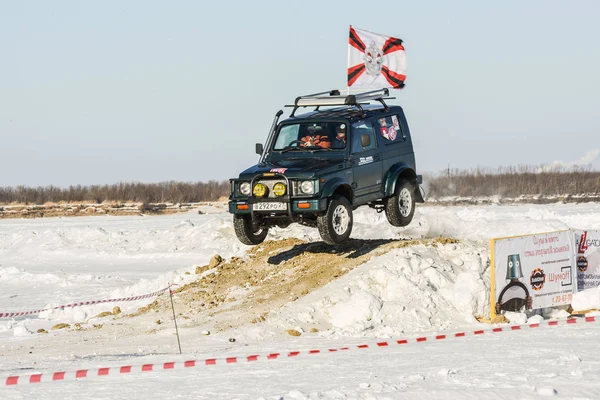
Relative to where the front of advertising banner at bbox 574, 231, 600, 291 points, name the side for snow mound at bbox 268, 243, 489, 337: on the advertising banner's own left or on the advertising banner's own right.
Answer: on the advertising banner's own right

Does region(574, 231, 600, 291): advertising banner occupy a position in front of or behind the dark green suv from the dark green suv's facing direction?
behind

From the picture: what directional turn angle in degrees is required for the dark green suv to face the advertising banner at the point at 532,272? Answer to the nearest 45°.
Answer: approximately 135° to its left

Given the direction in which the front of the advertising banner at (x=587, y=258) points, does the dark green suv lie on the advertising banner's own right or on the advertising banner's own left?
on the advertising banner's own right

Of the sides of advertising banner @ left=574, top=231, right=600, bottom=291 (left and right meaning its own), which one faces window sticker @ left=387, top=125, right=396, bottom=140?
right

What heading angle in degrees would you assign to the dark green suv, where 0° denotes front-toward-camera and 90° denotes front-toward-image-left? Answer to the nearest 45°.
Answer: approximately 45°

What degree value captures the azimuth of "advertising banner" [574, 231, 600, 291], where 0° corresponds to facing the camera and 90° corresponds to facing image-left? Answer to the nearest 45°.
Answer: approximately 0°
